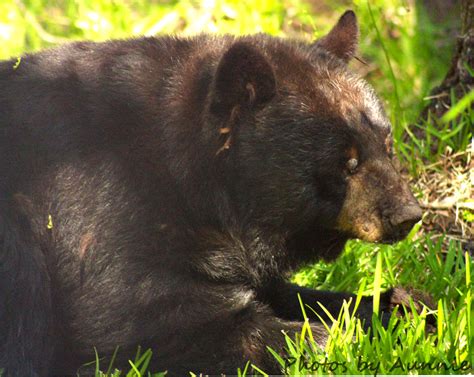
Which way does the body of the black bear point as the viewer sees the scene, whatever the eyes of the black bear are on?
to the viewer's right
